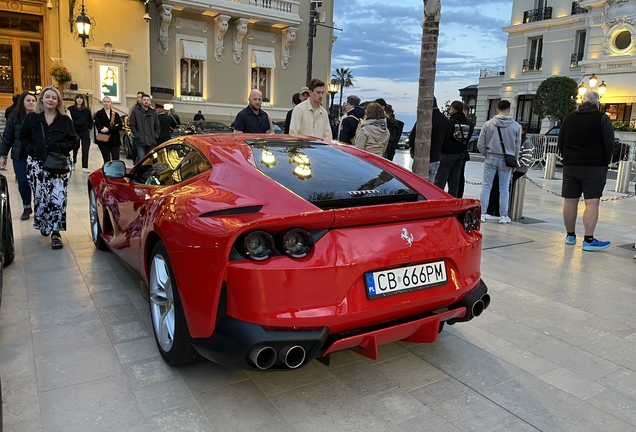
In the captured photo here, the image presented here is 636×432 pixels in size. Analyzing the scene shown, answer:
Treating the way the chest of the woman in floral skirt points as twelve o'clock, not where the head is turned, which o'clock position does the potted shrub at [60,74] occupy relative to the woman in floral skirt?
The potted shrub is roughly at 6 o'clock from the woman in floral skirt.

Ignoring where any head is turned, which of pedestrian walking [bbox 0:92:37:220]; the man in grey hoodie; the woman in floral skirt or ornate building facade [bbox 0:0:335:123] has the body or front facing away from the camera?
the man in grey hoodie

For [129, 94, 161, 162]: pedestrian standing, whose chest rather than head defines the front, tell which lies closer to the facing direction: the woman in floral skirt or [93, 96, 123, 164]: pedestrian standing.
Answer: the woman in floral skirt

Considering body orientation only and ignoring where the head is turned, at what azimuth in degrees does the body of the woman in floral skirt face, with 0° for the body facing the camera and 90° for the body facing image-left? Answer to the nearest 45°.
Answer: approximately 0°

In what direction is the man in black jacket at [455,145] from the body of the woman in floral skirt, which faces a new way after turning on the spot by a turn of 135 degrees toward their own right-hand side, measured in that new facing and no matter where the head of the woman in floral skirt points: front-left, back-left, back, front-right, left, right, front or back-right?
back-right

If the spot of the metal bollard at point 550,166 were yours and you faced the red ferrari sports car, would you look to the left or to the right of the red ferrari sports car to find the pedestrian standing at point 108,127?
right

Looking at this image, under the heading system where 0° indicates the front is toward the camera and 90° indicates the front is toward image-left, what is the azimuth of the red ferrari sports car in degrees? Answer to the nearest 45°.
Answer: approximately 135°

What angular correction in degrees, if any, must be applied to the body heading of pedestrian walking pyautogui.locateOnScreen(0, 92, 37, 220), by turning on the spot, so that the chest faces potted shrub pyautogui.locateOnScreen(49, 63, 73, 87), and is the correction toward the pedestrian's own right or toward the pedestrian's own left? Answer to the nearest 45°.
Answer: approximately 135° to the pedestrian's own left
